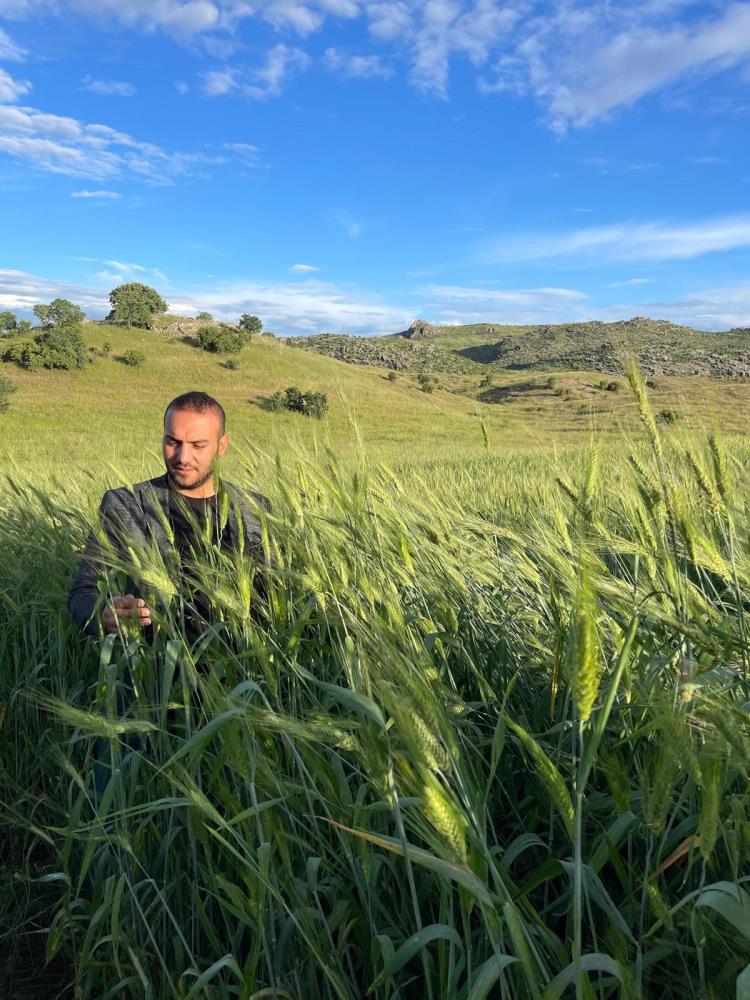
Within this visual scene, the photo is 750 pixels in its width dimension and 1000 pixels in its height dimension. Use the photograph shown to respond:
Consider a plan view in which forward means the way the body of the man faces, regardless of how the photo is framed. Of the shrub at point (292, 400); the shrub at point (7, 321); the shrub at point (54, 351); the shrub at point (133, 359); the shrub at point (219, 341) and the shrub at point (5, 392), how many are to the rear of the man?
6

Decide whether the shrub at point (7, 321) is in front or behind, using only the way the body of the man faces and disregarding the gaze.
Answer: behind

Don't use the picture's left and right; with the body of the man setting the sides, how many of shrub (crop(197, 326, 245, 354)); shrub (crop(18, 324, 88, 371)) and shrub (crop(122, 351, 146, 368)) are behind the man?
3

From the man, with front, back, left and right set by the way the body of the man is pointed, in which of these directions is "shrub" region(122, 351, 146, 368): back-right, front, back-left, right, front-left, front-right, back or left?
back

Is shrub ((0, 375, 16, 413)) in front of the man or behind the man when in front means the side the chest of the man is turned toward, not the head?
behind

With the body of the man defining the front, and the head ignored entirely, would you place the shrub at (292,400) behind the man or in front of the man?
behind

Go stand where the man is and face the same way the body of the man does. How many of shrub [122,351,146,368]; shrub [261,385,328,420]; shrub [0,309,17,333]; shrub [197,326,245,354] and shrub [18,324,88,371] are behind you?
5

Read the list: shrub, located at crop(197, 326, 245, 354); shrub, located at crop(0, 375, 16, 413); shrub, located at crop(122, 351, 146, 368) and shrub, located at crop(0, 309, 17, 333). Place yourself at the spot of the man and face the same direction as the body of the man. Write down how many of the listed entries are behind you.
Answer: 4

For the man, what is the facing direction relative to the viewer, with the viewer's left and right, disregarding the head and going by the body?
facing the viewer

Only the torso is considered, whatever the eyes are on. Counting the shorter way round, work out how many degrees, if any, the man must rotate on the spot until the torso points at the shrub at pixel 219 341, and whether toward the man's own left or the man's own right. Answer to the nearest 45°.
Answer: approximately 180°

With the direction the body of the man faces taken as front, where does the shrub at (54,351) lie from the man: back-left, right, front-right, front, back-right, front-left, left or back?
back

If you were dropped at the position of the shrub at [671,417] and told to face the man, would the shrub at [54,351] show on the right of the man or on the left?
right

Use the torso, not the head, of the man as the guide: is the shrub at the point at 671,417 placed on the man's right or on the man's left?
on the man's left

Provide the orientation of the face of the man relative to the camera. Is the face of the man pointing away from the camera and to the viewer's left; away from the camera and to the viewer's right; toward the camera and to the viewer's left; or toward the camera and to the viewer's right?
toward the camera and to the viewer's left
